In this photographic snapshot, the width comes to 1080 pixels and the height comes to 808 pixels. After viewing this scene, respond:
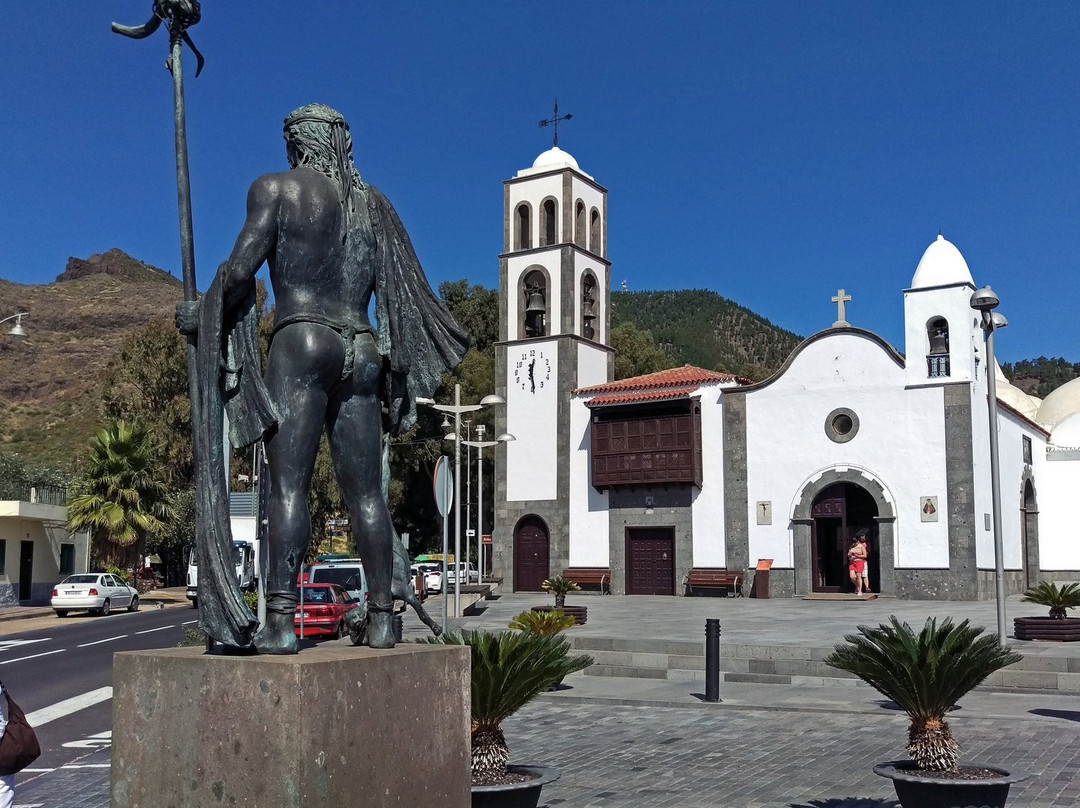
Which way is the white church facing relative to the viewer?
toward the camera

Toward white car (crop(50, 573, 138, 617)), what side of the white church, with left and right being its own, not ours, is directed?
right

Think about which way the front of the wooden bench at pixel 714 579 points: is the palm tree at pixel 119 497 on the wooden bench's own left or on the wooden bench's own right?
on the wooden bench's own right

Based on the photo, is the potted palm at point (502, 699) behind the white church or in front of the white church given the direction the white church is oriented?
in front

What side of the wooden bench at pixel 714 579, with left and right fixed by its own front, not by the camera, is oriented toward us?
front

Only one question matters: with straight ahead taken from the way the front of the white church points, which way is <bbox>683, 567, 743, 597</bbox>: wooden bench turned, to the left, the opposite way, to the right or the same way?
the same way

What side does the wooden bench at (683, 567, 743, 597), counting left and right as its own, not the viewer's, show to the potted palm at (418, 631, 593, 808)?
front

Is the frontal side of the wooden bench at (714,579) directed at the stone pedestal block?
yes

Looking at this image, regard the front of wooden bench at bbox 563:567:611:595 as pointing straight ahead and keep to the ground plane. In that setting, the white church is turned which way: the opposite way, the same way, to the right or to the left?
the same way

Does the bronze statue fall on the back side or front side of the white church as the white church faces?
on the front side

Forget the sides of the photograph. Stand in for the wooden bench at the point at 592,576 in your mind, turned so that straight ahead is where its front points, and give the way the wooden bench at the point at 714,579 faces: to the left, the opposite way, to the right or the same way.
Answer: the same way

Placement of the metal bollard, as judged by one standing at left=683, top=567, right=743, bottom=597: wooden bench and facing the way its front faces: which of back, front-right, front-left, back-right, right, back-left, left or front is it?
front

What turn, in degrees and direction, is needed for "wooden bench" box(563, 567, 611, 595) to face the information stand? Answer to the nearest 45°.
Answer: approximately 45° to its left
